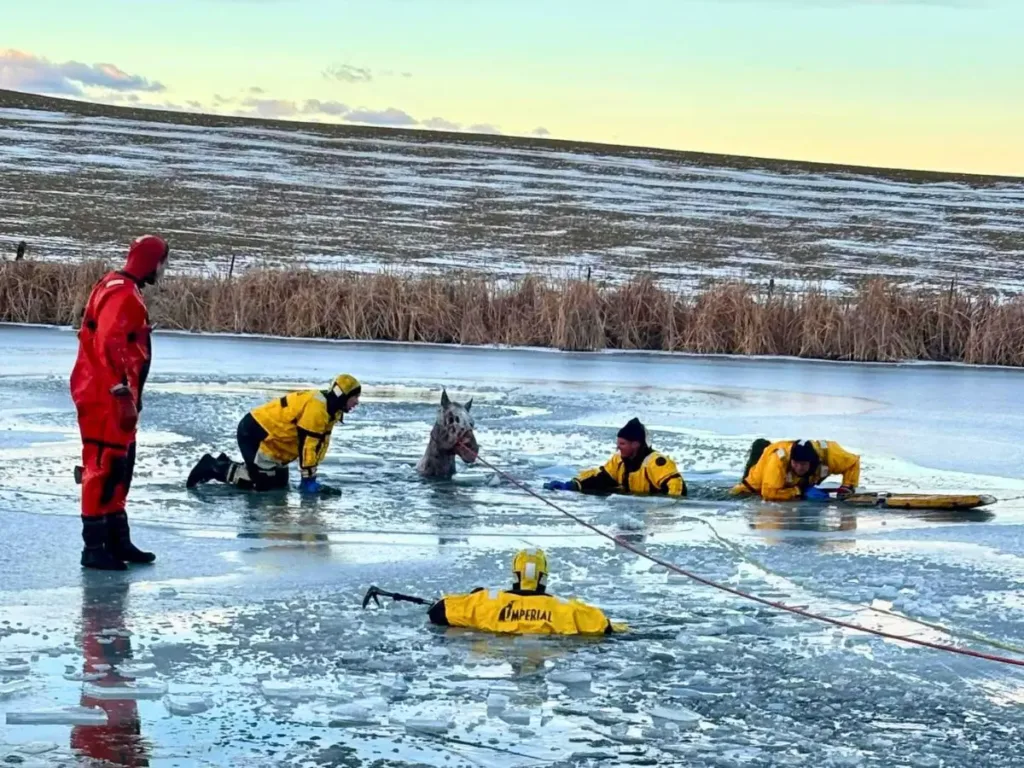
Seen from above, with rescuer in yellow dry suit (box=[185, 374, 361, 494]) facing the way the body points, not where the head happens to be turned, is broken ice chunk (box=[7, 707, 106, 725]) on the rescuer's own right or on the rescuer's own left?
on the rescuer's own right

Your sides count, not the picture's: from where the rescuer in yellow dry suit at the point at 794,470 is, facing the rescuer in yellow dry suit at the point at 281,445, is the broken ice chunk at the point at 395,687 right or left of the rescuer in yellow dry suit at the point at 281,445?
left

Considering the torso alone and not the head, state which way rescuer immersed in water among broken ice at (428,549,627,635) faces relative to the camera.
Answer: away from the camera

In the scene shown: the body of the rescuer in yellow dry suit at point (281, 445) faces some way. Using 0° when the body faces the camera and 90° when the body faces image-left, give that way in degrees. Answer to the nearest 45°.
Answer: approximately 270°

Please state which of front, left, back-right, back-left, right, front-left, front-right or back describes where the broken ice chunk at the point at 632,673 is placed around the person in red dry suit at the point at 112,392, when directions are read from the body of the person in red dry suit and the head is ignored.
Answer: front-right

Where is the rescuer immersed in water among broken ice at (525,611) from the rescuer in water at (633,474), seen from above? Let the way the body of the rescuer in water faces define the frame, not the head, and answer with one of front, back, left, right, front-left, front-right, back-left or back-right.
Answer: front-left

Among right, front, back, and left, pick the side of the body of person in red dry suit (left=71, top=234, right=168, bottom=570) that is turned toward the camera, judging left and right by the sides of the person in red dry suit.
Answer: right

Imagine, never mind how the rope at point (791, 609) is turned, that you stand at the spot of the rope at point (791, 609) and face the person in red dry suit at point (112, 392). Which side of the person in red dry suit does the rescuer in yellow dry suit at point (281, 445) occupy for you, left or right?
right

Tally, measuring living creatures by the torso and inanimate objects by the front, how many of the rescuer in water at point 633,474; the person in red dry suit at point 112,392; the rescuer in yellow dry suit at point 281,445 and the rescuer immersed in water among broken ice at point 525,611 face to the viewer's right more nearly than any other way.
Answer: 2

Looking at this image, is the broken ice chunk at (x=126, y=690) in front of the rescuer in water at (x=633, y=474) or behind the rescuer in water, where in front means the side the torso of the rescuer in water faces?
in front

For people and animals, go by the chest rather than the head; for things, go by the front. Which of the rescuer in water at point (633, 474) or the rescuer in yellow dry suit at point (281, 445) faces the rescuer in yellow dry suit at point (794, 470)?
the rescuer in yellow dry suit at point (281, 445)
